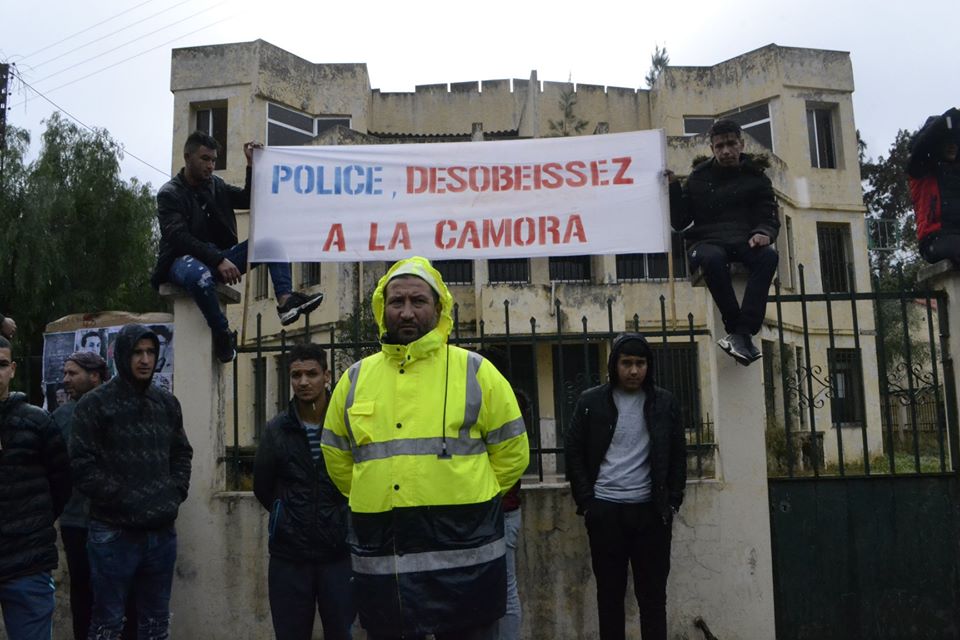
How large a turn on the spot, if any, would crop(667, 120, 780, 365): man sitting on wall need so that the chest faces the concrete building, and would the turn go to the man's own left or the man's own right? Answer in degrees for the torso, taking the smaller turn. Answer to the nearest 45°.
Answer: approximately 180°

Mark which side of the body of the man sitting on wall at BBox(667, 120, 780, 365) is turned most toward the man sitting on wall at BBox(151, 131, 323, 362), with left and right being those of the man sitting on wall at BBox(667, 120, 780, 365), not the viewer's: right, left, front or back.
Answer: right

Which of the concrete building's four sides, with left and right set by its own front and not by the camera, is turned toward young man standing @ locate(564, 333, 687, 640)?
front

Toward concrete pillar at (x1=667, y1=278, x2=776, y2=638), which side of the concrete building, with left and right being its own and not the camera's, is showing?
front

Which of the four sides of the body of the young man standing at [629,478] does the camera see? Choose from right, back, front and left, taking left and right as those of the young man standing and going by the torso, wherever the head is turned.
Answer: front

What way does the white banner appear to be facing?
toward the camera

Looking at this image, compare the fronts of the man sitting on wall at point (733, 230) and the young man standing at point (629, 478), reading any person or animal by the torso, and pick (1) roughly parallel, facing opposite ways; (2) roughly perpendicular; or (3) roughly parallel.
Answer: roughly parallel

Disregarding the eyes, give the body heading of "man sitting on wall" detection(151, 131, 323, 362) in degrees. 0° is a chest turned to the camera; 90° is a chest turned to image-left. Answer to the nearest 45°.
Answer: approximately 315°

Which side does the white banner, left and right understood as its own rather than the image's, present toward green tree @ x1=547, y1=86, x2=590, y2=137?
back

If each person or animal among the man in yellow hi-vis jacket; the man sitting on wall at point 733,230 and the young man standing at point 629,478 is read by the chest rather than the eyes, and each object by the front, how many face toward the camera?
3

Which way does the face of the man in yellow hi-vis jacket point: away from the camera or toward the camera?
toward the camera

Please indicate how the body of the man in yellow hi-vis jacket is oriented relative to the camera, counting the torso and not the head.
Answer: toward the camera

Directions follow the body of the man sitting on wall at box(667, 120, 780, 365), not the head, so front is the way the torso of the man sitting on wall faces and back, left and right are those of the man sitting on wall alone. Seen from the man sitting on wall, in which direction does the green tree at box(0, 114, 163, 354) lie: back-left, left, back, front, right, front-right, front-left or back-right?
back-right

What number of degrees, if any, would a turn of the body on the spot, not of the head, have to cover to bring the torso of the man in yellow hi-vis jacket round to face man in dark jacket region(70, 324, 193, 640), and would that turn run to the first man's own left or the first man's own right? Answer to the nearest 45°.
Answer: approximately 135° to the first man's own right

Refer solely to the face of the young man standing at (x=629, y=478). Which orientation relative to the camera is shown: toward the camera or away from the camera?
toward the camera
